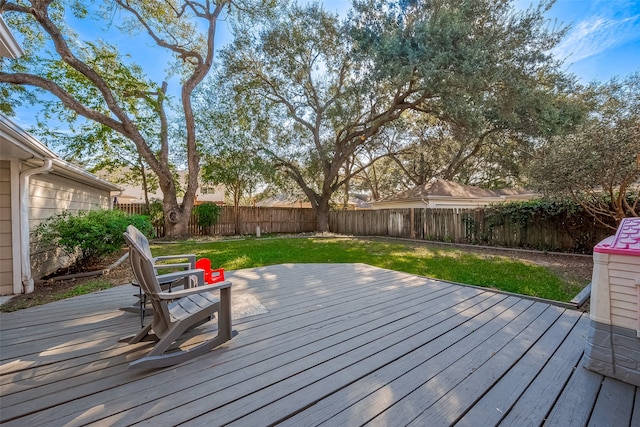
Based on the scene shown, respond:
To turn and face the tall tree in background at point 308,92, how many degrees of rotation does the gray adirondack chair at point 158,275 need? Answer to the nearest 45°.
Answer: approximately 45° to its left

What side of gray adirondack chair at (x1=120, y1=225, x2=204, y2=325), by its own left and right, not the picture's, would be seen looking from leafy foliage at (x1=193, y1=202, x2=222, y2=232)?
left

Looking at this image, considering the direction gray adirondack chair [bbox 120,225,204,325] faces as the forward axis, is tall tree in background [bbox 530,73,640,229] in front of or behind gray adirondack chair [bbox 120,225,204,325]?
in front

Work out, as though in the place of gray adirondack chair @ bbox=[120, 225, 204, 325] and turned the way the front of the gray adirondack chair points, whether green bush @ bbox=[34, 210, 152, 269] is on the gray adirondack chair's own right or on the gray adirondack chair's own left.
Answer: on the gray adirondack chair's own left

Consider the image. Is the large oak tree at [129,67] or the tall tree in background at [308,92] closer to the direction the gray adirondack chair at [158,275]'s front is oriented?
the tall tree in background

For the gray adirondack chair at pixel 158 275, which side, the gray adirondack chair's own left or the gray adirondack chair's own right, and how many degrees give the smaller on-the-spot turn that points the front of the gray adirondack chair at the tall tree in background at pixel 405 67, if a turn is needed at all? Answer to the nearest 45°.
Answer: approximately 45° to the gray adirondack chair's own left

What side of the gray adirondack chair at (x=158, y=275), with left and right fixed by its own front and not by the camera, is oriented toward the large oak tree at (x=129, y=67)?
left

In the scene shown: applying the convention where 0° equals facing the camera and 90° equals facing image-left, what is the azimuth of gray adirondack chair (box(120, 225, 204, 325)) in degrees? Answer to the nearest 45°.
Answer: approximately 270°
